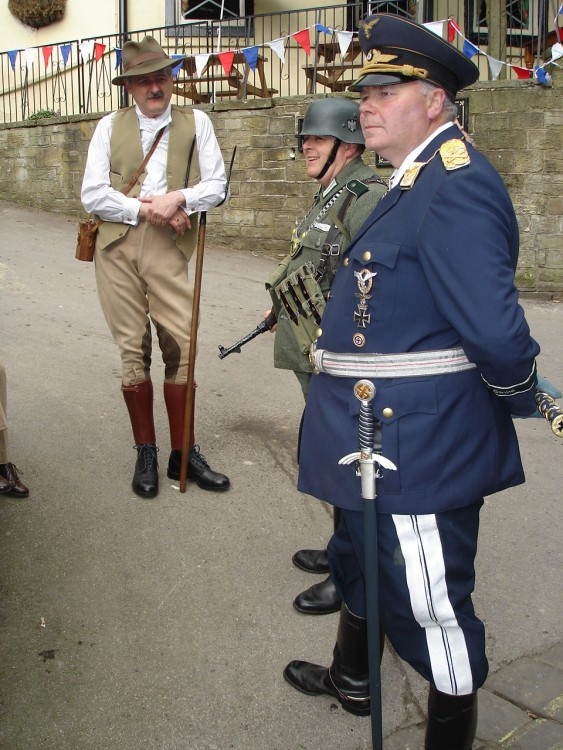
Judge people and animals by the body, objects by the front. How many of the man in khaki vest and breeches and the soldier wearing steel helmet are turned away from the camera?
0

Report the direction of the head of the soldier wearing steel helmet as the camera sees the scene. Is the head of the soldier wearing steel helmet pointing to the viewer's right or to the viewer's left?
to the viewer's left

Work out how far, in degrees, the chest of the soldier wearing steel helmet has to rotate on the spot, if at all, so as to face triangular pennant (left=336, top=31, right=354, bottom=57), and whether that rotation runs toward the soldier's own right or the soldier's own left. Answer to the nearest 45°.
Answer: approximately 135° to the soldier's own right

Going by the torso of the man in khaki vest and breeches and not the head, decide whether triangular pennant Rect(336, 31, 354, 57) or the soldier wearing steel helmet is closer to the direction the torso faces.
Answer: the soldier wearing steel helmet

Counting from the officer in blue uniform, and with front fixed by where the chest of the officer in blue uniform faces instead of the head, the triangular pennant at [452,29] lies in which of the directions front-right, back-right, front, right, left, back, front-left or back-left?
back-right

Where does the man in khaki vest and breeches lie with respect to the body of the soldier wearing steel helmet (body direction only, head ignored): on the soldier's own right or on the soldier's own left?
on the soldier's own right

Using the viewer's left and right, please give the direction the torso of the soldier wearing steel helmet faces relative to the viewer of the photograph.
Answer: facing the viewer and to the left of the viewer

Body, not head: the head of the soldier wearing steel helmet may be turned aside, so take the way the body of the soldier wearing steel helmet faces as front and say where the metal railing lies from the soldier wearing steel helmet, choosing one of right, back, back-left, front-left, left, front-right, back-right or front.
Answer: back-right

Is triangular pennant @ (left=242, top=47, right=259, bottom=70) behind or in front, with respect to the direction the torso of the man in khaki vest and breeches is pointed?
behind

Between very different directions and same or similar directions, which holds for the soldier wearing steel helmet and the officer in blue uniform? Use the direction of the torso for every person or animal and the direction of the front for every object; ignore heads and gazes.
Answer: same or similar directions

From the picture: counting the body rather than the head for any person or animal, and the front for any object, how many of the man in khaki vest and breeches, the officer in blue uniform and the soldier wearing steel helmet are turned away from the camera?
0

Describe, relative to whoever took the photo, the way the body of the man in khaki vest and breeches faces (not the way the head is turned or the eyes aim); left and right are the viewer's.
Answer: facing the viewer

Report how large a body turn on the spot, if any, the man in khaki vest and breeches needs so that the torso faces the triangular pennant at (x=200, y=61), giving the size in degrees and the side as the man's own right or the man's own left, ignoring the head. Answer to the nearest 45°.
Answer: approximately 180°

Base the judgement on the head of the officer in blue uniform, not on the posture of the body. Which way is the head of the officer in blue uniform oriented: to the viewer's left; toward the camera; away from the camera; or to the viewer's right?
to the viewer's left

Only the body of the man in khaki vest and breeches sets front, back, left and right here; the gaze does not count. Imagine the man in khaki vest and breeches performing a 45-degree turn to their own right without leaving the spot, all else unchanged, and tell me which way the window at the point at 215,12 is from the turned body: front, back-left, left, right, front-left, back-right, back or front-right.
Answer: back-right
